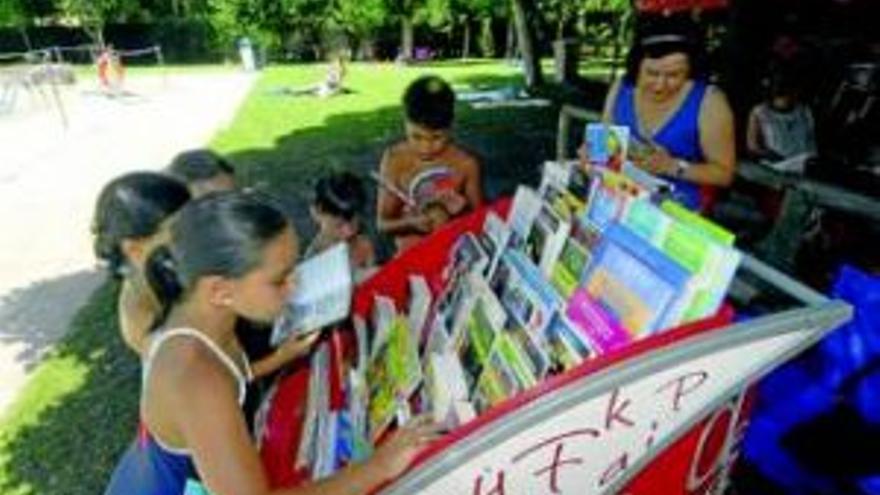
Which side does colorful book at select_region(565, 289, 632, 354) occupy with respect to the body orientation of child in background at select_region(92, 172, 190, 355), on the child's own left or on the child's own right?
on the child's own right

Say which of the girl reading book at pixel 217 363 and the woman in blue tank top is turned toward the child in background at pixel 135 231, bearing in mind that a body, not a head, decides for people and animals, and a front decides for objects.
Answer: the woman in blue tank top

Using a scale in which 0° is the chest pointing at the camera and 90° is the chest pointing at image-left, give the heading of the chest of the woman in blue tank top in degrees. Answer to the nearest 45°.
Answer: approximately 45°

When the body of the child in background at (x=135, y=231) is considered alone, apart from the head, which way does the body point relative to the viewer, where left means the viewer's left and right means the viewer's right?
facing to the right of the viewer

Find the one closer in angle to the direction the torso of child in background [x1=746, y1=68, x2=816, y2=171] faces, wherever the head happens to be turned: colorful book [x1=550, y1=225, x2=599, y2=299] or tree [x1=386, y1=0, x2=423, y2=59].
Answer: the colorful book

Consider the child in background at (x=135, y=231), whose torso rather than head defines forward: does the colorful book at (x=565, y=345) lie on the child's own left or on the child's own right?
on the child's own right

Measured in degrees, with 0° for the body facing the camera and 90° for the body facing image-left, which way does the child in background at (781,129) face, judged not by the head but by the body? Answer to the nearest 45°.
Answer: approximately 0°

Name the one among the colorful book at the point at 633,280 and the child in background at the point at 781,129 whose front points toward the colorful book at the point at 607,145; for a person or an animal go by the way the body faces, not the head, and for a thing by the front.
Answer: the child in background

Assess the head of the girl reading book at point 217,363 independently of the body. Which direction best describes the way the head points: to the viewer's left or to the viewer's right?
to the viewer's right

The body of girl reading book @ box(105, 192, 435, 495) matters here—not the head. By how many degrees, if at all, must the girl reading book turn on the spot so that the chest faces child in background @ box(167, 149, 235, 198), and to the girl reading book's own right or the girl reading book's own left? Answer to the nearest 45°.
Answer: approximately 90° to the girl reading book's own left

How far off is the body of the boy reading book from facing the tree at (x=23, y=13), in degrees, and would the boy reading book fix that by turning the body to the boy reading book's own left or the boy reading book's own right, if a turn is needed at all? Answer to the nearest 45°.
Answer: approximately 135° to the boy reading book's own right
